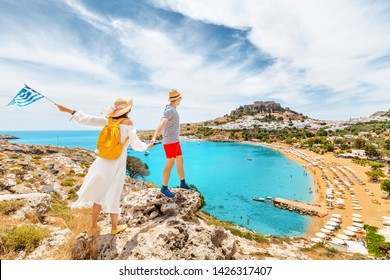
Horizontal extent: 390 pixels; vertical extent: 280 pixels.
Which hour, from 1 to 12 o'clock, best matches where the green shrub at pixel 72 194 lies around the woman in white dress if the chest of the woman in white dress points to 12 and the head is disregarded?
The green shrub is roughly at 10 o'clock from the woman in white dress.

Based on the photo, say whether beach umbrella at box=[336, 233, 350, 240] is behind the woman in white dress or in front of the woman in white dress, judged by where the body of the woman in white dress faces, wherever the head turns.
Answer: in front

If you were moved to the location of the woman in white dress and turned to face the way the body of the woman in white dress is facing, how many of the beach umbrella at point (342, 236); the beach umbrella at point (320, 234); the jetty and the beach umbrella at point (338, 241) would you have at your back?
0

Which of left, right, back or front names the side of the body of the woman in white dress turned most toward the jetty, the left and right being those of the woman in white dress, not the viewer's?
front

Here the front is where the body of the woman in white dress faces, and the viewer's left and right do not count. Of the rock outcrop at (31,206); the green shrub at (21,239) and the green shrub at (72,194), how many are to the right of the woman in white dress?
0

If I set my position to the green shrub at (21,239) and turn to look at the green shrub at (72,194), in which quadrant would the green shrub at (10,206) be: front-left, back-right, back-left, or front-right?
front-left

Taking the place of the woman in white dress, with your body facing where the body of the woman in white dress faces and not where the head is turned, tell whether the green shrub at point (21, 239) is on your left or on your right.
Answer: on your left

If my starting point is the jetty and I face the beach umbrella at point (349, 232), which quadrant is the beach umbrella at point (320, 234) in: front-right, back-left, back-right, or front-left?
front-right

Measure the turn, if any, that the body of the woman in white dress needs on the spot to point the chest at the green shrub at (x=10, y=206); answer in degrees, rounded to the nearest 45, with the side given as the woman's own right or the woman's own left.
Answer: approximately 90° to the woman's own left

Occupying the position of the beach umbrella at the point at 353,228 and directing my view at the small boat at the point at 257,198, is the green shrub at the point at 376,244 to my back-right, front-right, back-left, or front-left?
back-left

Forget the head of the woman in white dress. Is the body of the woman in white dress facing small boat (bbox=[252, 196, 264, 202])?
yes

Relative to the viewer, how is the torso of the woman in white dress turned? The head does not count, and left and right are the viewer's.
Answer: facing away from the viewer and to the right of the viewer

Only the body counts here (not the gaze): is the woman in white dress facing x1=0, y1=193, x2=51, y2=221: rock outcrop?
no

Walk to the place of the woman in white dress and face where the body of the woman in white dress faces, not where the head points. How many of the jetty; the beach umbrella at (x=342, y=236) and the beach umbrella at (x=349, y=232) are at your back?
0

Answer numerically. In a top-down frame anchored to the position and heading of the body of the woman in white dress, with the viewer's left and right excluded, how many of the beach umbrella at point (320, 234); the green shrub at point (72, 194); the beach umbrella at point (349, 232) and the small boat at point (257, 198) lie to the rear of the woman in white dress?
0

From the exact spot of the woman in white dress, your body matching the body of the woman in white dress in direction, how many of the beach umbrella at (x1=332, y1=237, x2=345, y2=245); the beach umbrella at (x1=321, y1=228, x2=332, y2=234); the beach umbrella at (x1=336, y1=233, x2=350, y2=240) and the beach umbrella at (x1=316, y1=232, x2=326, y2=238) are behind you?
0

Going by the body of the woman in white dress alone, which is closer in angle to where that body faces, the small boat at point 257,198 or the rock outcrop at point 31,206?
the small boat
